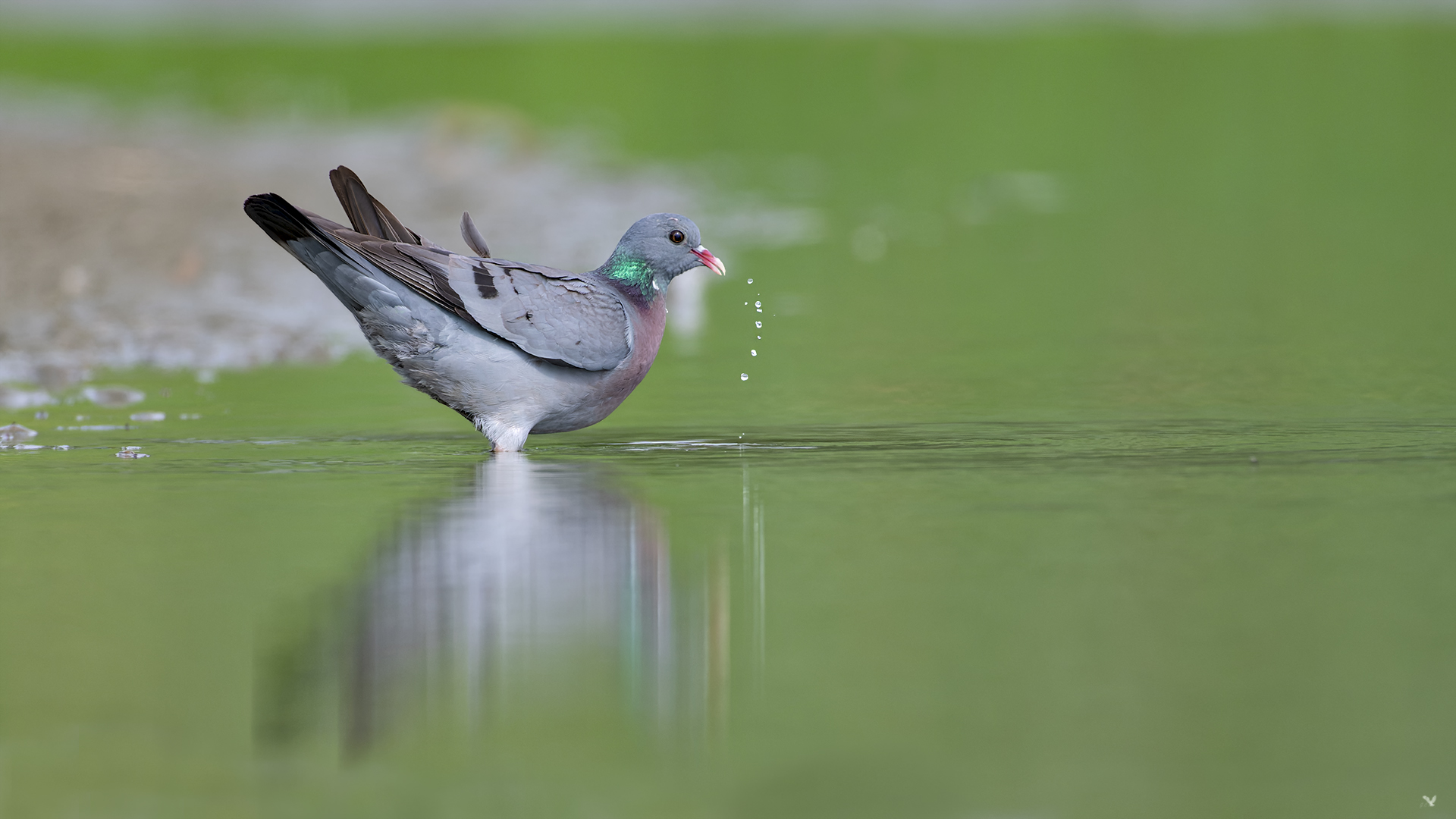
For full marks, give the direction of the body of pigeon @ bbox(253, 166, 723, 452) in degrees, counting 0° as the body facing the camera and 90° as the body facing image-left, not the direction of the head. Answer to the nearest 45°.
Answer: approximately 270°
